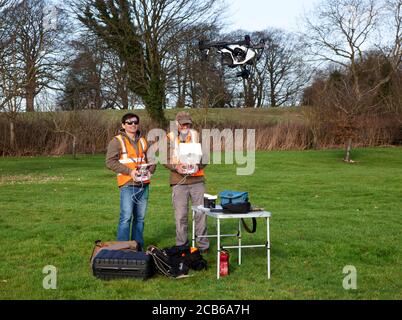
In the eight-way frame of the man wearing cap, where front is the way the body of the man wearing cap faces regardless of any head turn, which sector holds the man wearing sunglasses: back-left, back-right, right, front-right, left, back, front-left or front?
right

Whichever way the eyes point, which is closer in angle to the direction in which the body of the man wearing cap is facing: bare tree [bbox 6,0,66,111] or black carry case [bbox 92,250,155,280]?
the black carry case

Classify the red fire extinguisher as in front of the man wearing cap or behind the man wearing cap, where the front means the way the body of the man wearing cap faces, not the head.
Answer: in front

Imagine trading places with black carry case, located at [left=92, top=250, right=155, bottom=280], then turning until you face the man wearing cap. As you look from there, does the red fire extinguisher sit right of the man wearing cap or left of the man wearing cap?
right

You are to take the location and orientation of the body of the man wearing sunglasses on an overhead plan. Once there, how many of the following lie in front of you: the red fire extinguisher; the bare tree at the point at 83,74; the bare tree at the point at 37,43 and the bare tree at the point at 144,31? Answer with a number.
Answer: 1

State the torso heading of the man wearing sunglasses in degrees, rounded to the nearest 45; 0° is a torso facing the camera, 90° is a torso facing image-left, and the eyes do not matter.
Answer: approximately 315°

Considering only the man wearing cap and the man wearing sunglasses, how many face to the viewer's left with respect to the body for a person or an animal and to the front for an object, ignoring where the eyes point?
0

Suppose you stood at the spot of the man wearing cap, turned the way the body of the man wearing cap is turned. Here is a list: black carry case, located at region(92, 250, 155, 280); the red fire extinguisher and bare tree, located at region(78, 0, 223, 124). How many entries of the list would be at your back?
1

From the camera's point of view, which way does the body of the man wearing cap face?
toward the camera

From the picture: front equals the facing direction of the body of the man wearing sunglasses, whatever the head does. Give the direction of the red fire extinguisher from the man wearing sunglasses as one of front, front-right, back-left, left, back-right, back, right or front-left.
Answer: front
